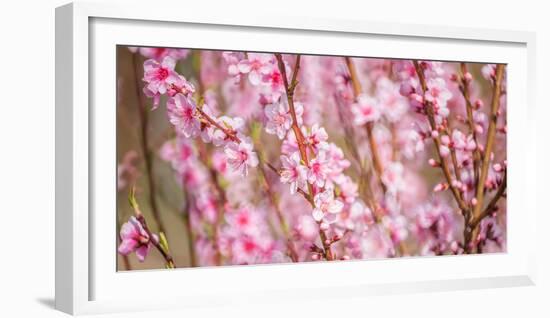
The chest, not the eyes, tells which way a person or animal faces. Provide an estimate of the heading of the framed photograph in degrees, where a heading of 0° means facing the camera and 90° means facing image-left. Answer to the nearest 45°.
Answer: approximately 315°
